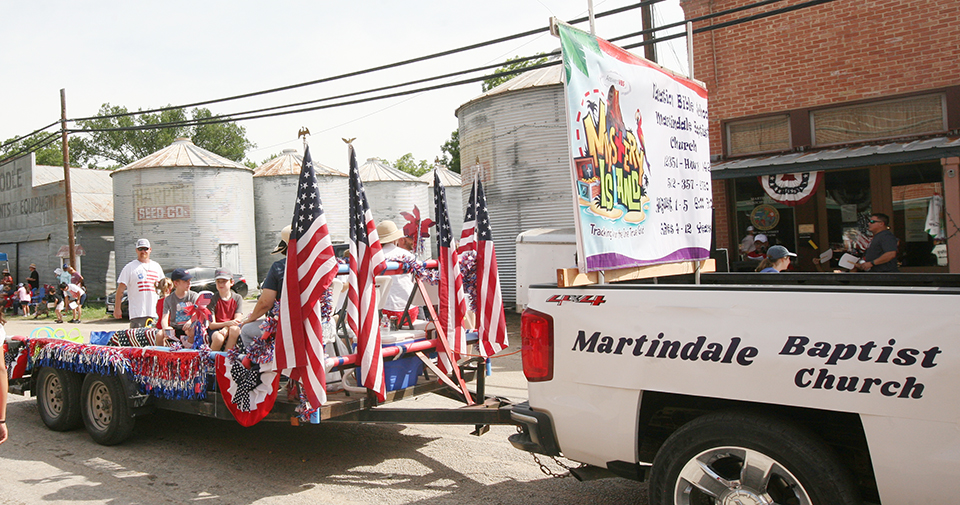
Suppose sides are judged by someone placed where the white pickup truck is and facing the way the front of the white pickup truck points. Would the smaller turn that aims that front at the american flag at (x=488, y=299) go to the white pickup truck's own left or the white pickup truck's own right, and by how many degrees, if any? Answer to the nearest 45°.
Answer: approximately 135° to the white pickup truck's own left

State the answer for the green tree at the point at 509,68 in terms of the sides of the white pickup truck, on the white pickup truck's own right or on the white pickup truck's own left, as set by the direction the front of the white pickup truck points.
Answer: on the white pickup truck's own left

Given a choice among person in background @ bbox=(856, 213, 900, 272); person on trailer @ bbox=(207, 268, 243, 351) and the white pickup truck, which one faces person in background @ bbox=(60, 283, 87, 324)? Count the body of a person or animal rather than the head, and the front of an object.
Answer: person in background @ bbox=(856, 213, 900, 272)

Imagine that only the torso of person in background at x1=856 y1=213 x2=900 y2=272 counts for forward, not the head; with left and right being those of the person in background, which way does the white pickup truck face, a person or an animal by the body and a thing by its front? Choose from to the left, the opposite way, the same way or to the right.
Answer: the opposite way

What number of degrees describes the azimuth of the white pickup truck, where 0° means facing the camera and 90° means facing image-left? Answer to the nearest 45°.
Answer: approximately 270°

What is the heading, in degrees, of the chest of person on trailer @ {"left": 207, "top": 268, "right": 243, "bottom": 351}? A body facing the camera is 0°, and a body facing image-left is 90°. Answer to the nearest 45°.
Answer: approximately 0°

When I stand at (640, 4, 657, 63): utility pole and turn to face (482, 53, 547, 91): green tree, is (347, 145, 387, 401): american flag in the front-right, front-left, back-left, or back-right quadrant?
back-left

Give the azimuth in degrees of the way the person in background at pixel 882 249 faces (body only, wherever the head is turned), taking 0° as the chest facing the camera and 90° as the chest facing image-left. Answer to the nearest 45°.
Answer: approximately 90°

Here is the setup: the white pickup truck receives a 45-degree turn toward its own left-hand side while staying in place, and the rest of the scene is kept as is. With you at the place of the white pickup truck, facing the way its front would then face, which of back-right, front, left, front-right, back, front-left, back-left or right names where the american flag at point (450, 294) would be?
left

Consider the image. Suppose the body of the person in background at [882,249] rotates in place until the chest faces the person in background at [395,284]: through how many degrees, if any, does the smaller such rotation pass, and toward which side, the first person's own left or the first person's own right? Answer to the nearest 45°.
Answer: approximately 45° to the first person's own left
